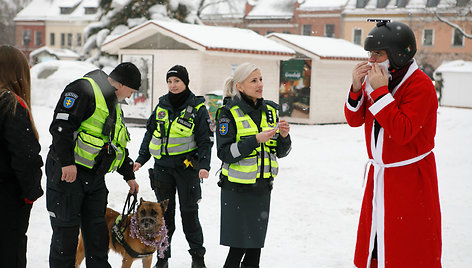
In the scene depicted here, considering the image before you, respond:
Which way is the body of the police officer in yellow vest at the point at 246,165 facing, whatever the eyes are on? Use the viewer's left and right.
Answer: facing the viewer and to the right of the viewer

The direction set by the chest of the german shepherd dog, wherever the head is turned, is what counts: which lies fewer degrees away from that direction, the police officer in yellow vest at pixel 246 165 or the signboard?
the police officer in yellow vest

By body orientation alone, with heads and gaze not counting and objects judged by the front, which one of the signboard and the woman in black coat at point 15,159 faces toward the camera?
the signboard

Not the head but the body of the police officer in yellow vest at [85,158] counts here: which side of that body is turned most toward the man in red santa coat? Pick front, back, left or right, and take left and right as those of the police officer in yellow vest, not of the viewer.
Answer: front

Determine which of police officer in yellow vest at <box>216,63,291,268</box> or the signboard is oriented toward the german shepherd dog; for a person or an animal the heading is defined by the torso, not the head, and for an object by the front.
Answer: the signboard

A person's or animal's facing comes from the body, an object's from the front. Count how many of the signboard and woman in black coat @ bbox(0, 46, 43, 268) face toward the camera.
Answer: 1

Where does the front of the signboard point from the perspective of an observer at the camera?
facing the viewer

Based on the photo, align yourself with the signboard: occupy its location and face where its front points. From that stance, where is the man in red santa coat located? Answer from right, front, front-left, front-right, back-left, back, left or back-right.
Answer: front

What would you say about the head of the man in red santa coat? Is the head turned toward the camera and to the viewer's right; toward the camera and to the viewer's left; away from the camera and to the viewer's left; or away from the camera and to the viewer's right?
toward the camera and to the viewer's left

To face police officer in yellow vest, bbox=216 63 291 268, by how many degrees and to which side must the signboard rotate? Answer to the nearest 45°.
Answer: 0° — it already faces them

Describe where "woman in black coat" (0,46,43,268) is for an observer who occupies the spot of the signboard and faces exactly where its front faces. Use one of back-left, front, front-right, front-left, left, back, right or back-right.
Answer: front

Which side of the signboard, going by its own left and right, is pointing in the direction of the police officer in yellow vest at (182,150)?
front

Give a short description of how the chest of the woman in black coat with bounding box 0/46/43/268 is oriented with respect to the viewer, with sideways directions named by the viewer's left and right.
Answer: facing away from the viewer and to the right of the viewer

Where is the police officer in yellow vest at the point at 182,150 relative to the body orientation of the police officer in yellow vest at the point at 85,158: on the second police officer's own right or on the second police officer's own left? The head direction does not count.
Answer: on the second police officer's own left
